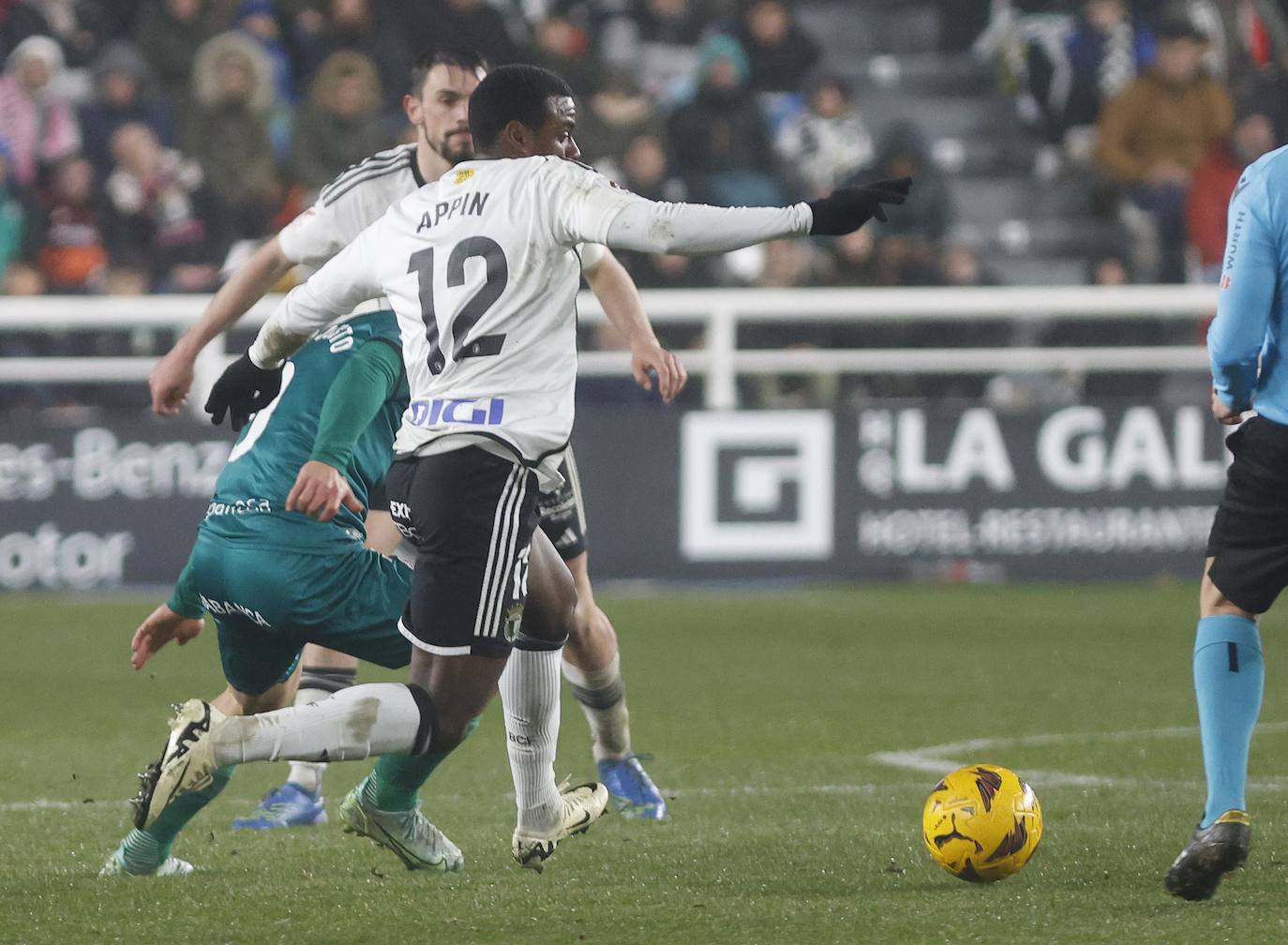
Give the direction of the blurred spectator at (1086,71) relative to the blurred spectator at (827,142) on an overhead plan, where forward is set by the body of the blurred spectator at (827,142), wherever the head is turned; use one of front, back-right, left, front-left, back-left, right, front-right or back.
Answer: back-left

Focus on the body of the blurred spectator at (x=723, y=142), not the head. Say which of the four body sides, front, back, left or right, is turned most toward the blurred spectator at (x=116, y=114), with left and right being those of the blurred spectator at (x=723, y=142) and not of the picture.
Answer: right

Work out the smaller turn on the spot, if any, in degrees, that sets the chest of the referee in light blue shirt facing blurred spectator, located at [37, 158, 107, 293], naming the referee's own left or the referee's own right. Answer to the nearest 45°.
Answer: approximately 90° to the referee's own right

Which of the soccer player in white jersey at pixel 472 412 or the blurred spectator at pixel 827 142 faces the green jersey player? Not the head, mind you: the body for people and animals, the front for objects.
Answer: the blurred spectator

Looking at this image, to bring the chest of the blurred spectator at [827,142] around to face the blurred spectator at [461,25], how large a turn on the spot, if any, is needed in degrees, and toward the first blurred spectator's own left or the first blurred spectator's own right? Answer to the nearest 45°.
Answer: approximately 90° to the first blurred spectator's own right

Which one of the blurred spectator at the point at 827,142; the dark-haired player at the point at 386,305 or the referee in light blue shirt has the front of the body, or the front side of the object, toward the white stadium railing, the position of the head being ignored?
the blurred spectator

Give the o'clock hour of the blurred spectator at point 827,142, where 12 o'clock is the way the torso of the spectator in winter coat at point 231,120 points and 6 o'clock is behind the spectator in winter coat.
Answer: The blurred spectator is roughly at 9 o'clock from the spectator in winter coat.
